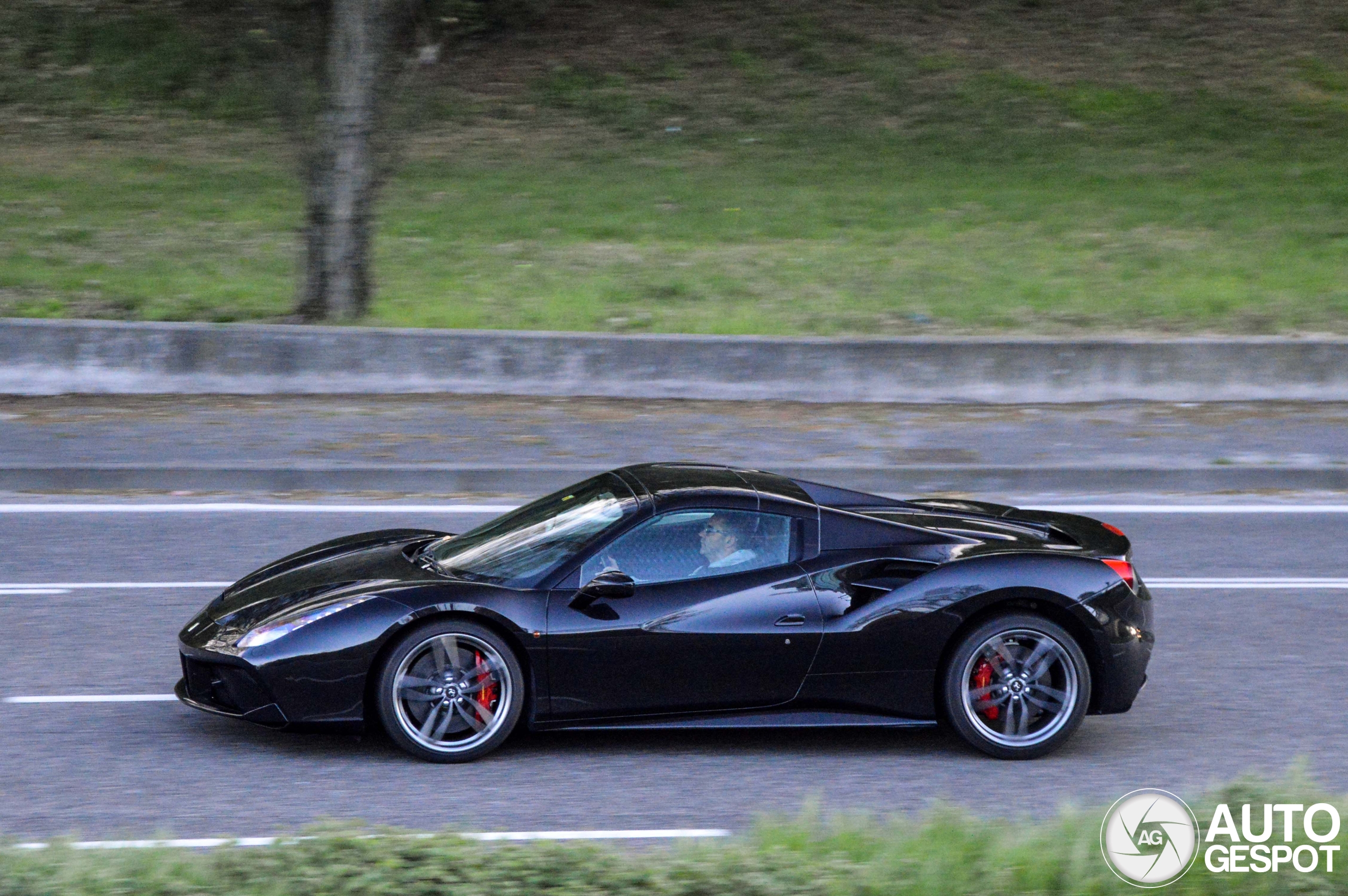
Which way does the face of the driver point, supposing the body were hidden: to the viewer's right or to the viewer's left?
to the viewer's left

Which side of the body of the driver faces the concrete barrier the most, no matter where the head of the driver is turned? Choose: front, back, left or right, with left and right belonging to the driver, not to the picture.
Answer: right

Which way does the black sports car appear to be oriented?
to the viewer's left

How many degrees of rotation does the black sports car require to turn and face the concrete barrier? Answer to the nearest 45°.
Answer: approximately 90° to its right

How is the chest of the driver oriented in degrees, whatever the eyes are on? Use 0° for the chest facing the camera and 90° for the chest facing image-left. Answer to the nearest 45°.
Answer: approximately 90°
